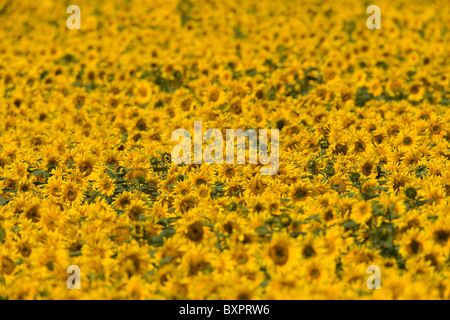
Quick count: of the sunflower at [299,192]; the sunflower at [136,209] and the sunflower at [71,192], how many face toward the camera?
3

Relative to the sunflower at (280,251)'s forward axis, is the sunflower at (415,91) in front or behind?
behind

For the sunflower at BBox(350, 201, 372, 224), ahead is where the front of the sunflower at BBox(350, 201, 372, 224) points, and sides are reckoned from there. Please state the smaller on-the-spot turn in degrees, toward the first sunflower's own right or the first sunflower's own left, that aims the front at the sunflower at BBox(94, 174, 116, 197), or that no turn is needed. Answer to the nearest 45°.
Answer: approximately 90° to the first sunflower's own right

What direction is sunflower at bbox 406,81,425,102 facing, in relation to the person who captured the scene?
facing the viewer

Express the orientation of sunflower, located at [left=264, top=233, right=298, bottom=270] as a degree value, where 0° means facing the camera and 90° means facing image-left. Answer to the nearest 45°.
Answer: approximately 0°

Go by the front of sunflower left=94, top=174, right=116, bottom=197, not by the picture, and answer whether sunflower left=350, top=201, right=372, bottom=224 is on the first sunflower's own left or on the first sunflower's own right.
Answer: on the first sunflower's own left

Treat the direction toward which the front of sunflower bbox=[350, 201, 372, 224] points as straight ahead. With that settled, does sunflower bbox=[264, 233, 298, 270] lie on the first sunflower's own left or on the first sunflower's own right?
on the first sunflower's own right

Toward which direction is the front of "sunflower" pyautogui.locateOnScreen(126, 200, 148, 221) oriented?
toward the camera

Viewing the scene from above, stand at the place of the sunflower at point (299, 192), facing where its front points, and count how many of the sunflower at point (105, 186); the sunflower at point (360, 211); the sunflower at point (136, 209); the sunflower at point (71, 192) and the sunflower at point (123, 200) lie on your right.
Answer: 4

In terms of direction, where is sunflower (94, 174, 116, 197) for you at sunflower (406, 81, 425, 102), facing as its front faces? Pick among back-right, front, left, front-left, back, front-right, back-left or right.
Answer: front-right

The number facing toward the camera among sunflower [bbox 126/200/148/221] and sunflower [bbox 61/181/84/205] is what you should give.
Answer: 2

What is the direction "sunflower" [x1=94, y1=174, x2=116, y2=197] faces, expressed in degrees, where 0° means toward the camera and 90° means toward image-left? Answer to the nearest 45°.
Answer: approximately 0°

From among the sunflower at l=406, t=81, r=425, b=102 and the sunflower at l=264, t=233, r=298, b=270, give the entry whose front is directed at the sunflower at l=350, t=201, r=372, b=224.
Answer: the sunflower at l=406, t=81, r=425, b=102

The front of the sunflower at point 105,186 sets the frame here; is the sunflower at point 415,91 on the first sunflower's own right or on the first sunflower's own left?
on the first sunflower's own left

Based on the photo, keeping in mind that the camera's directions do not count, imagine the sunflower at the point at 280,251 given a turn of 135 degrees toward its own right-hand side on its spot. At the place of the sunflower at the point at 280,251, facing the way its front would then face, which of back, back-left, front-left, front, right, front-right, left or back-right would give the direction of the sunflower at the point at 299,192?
front-right

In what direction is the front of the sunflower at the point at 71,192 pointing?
toward the camera

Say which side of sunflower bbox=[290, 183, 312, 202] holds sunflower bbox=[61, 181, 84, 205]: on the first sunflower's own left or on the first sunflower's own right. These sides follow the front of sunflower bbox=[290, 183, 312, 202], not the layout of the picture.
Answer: on the first sunflower's own right

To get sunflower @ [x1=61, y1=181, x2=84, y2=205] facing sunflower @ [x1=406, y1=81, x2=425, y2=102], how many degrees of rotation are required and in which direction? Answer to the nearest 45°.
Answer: approximately 90° to its left

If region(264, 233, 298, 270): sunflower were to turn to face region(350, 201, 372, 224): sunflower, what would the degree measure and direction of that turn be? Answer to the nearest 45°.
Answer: approximately 135° to its left
